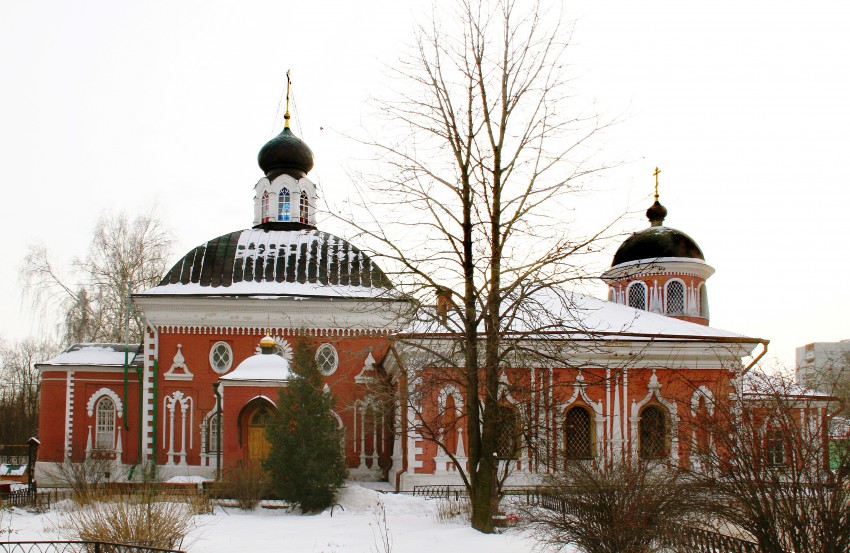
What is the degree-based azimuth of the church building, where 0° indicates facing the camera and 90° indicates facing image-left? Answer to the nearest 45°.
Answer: approximately 0°

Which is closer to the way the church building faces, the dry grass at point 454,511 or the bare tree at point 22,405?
the dry grass
